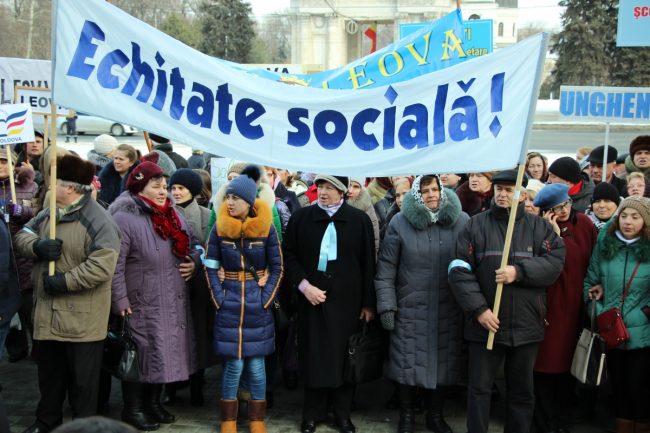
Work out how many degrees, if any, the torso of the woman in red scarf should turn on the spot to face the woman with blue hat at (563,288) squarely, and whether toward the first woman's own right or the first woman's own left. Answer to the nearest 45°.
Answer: approximately 45° to the first woman's own left

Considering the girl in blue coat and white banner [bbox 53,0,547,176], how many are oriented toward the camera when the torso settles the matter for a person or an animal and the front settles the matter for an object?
2

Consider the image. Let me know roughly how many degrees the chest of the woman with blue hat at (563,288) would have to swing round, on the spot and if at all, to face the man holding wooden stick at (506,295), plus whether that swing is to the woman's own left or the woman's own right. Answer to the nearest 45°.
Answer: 0° — they already face them

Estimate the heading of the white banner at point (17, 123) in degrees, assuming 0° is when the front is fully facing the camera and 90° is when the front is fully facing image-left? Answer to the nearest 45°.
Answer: approximately 0°

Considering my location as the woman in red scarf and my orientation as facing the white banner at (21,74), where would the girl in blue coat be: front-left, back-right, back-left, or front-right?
back-right
